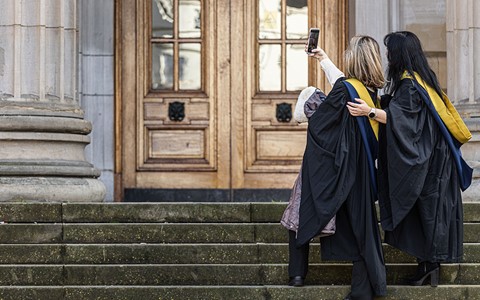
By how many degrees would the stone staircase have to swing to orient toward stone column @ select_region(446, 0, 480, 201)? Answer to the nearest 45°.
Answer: approximately 135° to its left

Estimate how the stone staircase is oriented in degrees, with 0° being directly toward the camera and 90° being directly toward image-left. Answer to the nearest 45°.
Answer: approximately 0°

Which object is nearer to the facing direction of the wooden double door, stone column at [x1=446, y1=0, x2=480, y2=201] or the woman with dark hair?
the woman with dark hair

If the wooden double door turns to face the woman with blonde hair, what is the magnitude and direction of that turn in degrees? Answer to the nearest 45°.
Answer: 0° — it already faces them

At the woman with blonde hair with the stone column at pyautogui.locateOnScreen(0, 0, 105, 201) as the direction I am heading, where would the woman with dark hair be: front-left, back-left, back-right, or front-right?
back-right

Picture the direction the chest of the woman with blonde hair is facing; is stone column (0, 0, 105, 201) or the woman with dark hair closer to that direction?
the stone column

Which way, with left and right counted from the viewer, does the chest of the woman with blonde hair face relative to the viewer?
facing away from the viewer and to the left of the viewer

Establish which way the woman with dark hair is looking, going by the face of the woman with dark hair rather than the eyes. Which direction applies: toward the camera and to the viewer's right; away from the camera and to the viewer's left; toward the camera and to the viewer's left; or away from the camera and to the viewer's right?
away from the camera and to the viewer's left

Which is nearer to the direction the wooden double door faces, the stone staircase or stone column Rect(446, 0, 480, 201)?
the stone staircase

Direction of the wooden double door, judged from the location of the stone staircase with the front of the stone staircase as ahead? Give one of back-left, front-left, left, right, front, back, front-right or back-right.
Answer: back

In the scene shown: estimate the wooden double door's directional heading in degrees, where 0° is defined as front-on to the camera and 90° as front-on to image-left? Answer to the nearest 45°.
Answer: approximately 0°
